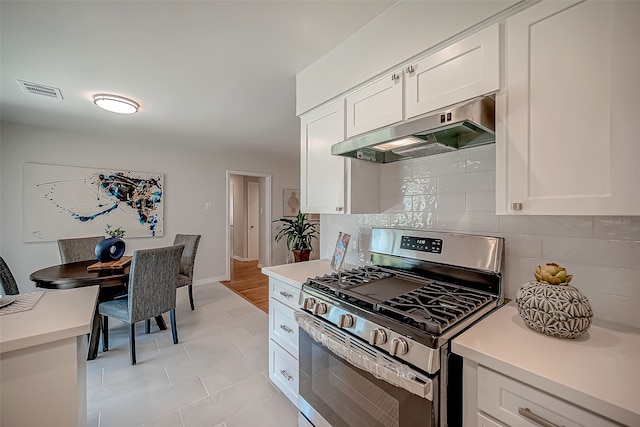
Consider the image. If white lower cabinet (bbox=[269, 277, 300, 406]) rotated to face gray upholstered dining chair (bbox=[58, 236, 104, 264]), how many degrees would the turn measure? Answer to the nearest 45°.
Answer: approximately 90° to its right

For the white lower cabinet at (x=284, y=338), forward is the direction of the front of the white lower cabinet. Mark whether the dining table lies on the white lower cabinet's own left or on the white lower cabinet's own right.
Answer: on the white lower cabinet's own right

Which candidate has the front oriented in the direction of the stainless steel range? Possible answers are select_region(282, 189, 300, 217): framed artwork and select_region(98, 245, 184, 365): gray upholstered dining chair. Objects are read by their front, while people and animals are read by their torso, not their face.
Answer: the framed artwork

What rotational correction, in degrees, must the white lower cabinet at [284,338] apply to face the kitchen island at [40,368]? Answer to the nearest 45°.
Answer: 0° — it already faces it

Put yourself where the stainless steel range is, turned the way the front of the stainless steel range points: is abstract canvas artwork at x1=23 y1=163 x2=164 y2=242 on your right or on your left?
on your right

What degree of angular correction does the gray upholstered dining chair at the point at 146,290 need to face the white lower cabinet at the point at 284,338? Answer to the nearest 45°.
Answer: approximately 180°

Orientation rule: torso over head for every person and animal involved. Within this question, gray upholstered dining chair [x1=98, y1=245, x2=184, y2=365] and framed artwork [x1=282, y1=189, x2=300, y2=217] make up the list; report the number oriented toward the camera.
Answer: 1

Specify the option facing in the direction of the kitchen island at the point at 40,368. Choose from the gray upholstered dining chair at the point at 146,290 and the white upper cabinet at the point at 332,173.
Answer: the white upper cabinet

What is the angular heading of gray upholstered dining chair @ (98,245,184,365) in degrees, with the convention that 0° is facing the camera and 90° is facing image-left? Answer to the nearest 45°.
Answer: approximately 135°

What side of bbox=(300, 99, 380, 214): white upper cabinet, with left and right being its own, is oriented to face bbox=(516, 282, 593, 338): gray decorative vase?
left
